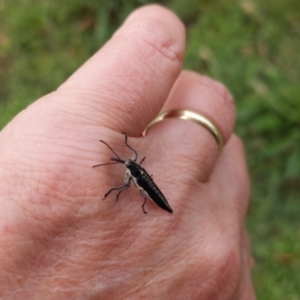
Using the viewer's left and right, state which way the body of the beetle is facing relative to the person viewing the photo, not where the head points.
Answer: facing away from the viewer and to the left of the viewer
